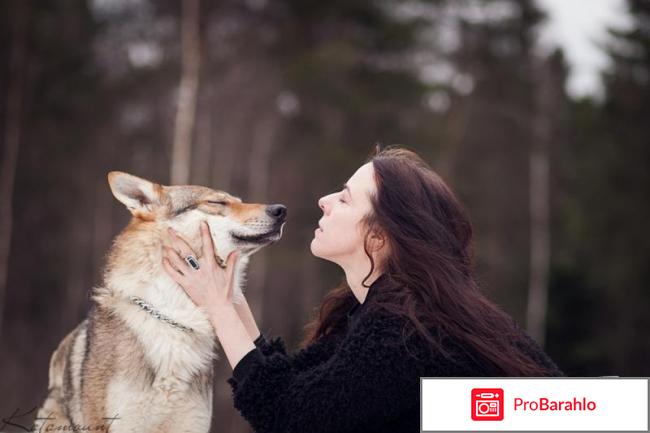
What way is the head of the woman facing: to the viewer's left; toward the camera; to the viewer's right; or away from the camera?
to the viewer's left

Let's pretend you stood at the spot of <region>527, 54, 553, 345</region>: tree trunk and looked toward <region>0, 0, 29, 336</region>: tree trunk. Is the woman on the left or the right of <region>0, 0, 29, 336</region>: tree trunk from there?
left

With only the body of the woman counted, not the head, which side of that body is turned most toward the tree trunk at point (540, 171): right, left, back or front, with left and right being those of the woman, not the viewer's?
right

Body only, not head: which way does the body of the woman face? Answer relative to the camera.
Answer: to the viewer's left

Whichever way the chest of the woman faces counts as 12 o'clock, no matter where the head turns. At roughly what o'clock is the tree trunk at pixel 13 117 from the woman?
The tree trunk is roughly at 2 o'clock from the woman.

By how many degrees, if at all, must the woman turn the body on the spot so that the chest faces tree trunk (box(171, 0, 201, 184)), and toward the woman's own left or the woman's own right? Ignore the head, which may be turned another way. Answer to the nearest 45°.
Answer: approximately 90° to the woman's own right
